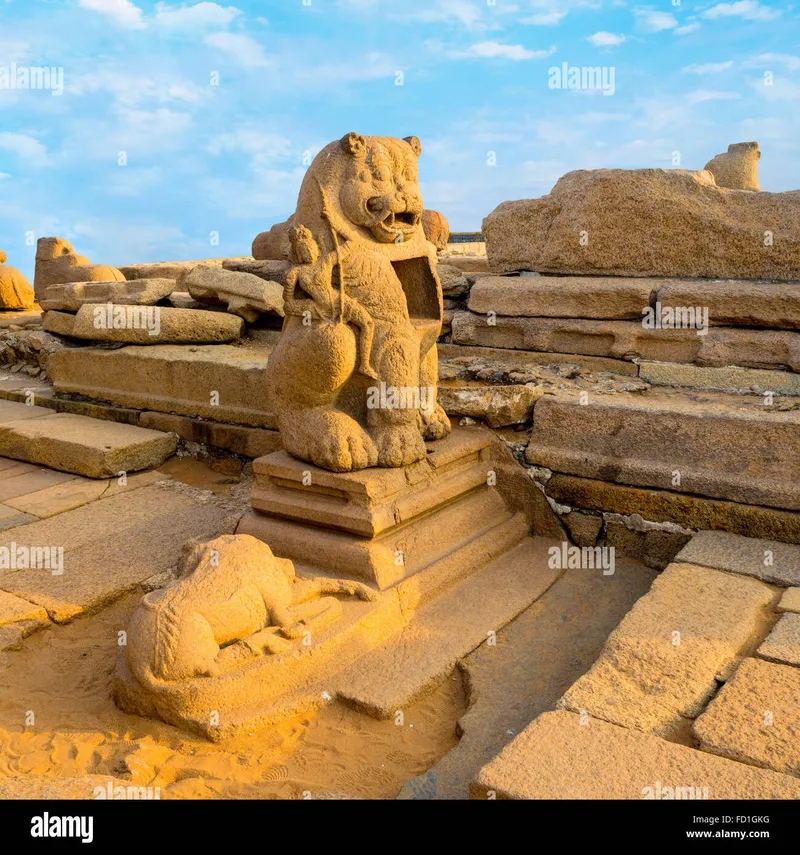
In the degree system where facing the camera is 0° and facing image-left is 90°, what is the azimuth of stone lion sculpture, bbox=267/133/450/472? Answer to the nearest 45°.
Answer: approximately 315°

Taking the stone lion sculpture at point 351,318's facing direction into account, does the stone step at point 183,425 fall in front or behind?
behind

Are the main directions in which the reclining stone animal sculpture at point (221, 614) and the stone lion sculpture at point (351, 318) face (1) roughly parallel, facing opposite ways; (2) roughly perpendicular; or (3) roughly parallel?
roughly perpendicular
